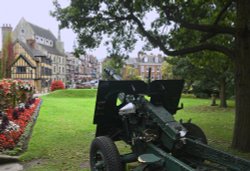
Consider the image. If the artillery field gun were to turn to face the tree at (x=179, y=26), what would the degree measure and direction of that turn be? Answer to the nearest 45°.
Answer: approximately 45° to its right

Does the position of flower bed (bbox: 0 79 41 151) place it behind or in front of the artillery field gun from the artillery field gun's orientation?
in front

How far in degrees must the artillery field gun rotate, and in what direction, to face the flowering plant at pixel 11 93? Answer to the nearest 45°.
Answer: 0° — it already faces it

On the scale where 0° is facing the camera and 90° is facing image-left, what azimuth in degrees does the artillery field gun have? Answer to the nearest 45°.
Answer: approximately 135°
